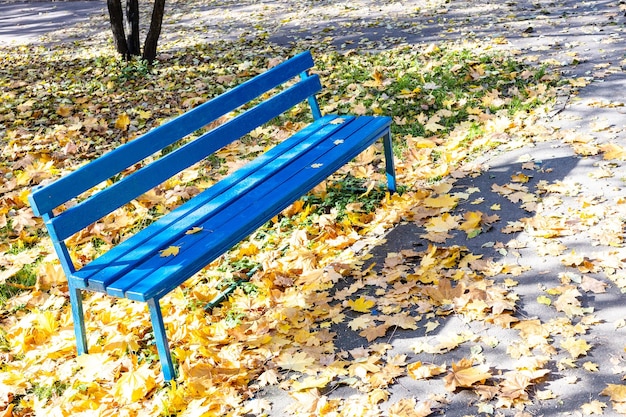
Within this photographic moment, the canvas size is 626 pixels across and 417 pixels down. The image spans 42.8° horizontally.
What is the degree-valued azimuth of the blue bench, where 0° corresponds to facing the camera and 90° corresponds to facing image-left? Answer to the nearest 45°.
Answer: approximately 315°

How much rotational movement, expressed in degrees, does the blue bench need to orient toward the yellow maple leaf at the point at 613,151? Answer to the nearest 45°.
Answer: approximately 45° to its left

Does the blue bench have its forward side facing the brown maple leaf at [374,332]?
yes

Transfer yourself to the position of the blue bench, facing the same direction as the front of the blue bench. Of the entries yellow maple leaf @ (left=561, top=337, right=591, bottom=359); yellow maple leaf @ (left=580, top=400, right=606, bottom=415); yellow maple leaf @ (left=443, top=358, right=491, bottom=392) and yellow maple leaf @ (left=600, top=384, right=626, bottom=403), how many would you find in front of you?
4

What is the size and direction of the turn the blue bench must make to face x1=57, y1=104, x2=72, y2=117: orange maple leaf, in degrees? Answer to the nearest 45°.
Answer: approximately 135° to its left

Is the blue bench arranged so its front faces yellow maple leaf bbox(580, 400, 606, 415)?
yes

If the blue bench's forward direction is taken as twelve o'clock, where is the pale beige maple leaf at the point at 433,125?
The pale beige maple leaf is roughly at 9 o'clock from the blue bench.

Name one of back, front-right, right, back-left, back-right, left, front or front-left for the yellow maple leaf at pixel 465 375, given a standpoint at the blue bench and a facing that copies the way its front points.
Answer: front

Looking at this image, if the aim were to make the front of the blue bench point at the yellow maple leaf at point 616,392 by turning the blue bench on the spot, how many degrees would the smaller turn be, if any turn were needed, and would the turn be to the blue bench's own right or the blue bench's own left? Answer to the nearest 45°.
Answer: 0° — it already faces it

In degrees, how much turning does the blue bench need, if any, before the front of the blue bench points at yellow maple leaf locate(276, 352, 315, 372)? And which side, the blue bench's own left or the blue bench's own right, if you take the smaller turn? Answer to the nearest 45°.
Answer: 0° — it already faces it

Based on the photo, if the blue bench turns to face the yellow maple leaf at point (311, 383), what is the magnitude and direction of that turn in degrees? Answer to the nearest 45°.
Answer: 0° — it already faces it

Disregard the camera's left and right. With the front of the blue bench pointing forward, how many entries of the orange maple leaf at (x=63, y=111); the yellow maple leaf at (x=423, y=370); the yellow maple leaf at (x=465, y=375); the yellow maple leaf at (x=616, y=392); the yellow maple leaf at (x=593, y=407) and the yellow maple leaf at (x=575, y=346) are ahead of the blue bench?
5

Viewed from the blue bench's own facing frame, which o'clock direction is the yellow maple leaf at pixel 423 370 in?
The yellow maple leaf is roughly at 12 o'clock from the blue bench.

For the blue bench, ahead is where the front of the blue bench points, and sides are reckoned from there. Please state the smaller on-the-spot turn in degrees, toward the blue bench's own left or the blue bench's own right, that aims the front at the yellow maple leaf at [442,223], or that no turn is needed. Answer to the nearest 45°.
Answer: approximately 45° to the blue bench's own left

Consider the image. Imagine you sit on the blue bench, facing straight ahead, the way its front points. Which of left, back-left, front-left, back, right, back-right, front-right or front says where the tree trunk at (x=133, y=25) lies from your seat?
back-left

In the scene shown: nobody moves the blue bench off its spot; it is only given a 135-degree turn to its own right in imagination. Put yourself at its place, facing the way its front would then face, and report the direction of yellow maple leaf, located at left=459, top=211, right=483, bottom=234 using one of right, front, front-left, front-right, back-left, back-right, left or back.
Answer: back

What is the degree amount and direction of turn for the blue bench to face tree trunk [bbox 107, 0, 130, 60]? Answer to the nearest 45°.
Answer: approximately 135° to its left

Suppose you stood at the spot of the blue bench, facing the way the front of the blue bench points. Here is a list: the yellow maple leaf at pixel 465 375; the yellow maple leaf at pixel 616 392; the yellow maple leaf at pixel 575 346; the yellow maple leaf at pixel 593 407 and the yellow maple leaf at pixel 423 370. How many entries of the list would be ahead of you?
5
